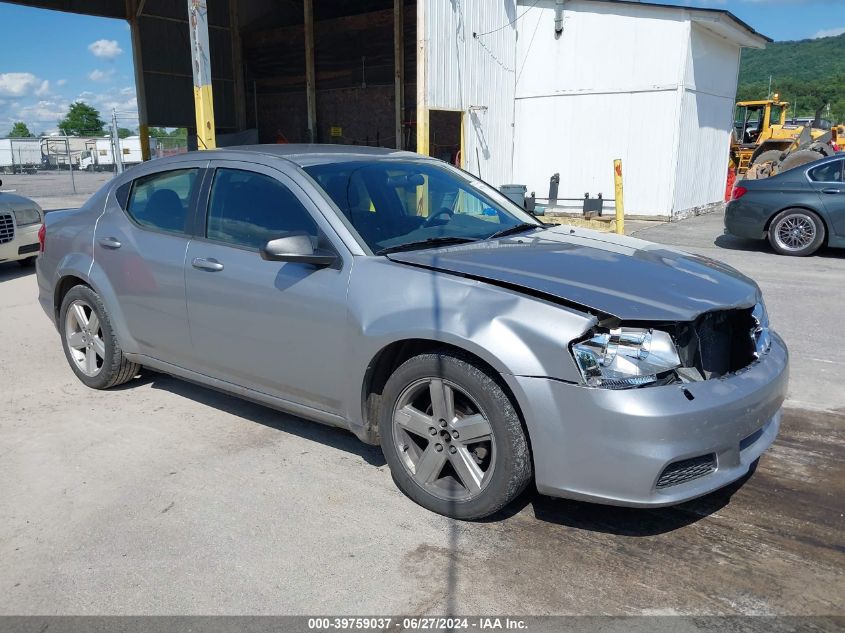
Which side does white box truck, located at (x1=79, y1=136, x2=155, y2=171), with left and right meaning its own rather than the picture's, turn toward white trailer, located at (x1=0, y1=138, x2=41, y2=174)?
front

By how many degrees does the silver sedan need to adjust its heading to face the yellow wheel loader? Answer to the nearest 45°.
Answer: approximately 90° to its left

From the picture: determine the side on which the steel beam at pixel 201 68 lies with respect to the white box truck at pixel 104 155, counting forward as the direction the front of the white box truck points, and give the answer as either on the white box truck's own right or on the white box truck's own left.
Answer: on the white box truck's own left

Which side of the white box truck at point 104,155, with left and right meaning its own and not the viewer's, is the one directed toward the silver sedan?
left

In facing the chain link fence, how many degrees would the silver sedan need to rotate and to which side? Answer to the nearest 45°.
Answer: approximately 180°

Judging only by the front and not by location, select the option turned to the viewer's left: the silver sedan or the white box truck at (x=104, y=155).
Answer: the white box truck

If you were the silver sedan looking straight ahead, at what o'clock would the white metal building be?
The white metal building is roughly at 8 o'clock from the silver sedan.

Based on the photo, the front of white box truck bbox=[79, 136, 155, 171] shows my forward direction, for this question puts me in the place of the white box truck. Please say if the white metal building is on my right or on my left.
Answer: on my left

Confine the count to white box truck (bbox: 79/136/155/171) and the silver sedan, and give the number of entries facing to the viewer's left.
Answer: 1

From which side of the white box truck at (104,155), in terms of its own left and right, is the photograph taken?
left

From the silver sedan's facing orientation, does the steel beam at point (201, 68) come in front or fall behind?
behind
